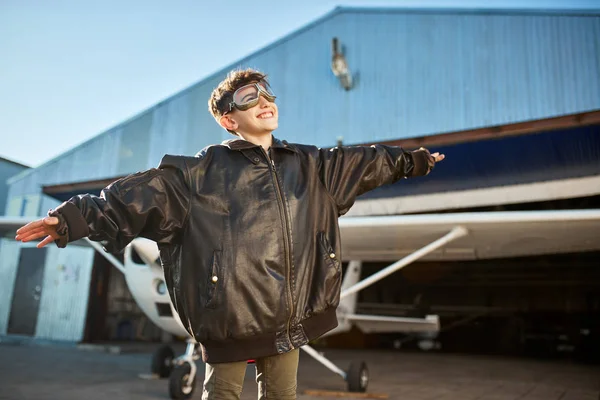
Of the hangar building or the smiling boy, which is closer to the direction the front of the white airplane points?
the smiling boy

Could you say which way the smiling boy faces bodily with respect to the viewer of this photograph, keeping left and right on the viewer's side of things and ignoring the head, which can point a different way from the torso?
facing the viewer and to the right of the viewer

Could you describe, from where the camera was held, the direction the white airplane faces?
facing the viewer and to the left of the viewer

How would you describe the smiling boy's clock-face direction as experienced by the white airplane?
The smiling boy is roughly at 11 o'clock from the white airplane.

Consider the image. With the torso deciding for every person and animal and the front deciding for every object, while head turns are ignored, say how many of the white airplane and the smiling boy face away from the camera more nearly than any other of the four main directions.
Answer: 0

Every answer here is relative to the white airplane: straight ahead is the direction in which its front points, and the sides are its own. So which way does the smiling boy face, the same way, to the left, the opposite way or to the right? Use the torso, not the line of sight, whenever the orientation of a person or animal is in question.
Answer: to the left

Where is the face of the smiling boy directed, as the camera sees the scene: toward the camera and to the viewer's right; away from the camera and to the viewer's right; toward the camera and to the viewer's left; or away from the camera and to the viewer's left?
toward the camera and to the viewer's right
